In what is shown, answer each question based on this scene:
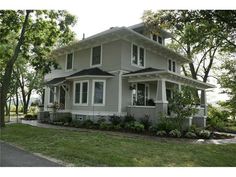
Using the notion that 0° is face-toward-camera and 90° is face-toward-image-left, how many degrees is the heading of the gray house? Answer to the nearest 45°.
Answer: approximately 315°

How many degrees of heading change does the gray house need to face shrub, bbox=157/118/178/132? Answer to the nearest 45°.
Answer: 0° — it already faces it

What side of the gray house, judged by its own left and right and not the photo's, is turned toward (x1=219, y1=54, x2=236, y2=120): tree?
left

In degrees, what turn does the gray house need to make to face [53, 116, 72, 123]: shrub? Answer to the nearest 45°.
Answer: approximately 135° to its right

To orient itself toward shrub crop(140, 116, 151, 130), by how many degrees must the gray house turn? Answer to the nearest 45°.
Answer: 0° — it already faces it

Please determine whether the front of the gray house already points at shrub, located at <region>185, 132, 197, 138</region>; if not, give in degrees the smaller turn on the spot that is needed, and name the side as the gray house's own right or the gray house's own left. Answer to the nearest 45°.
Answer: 0° — it already faces it
